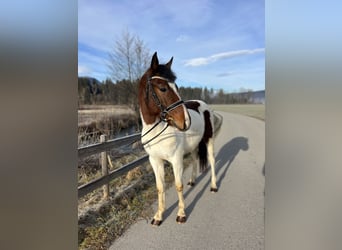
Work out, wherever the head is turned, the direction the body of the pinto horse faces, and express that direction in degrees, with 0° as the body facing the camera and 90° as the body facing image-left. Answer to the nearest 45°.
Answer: approximately 45°
